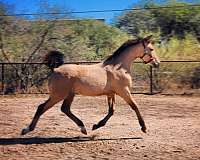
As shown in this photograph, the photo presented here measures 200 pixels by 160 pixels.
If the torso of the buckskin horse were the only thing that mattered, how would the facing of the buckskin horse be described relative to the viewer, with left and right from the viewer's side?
facing to the right of the viewer
